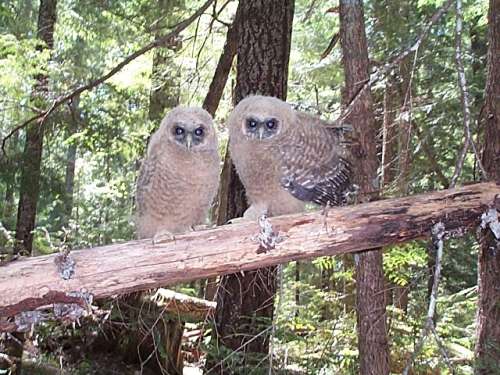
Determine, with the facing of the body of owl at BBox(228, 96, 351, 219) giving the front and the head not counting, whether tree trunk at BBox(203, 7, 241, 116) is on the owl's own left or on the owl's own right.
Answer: on the owl's own right

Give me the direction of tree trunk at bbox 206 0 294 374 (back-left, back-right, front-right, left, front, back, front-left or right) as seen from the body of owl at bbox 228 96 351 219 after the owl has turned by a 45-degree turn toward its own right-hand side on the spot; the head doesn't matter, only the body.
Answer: right

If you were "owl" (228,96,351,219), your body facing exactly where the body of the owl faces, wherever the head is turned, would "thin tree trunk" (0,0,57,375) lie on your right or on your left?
on your right

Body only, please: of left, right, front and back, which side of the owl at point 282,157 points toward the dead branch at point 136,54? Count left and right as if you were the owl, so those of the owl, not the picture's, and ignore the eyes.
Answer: right

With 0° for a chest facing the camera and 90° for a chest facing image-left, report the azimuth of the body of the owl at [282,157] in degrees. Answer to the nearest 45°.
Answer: approximately 45°

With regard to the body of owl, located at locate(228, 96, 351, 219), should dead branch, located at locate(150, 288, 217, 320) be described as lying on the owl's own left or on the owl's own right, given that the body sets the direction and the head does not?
on the owl's own right
